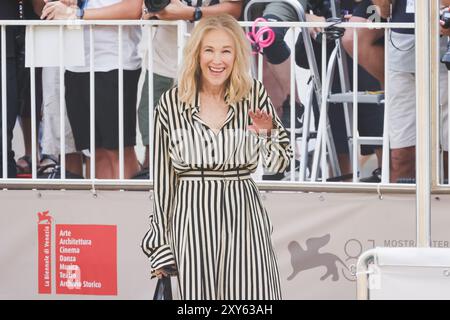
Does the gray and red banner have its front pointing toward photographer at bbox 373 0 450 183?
no

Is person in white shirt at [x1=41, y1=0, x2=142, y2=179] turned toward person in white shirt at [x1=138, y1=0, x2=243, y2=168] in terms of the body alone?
no

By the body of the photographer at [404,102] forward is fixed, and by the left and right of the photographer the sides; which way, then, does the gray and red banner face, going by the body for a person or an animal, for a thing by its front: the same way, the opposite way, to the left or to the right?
the same way

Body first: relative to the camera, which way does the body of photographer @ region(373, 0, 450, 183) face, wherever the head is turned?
toward the camera

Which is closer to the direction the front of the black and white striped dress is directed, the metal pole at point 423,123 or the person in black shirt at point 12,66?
the metal pole

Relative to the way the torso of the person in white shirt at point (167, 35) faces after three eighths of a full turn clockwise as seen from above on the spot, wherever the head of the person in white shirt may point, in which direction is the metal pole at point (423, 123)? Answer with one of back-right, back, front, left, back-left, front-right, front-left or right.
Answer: back-right

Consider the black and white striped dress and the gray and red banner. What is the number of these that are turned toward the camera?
2

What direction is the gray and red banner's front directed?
toward the camera

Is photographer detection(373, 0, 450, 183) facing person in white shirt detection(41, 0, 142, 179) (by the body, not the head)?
no

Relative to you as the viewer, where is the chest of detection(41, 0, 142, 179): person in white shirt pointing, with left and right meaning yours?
facing the viewer and to the left of the viewer

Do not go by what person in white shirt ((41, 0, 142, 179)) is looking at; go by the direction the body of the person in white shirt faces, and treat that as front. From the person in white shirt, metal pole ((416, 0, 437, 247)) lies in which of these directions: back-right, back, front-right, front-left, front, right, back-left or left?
left

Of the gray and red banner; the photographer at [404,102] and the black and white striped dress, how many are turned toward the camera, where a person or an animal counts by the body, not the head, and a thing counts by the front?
3

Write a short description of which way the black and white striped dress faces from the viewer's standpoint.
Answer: facing the viewer

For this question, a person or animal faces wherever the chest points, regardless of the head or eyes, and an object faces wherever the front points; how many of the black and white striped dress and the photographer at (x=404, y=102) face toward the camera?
2

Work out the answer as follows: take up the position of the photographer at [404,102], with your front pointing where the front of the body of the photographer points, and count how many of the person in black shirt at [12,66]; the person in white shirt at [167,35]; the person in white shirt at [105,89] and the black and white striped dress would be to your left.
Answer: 0
